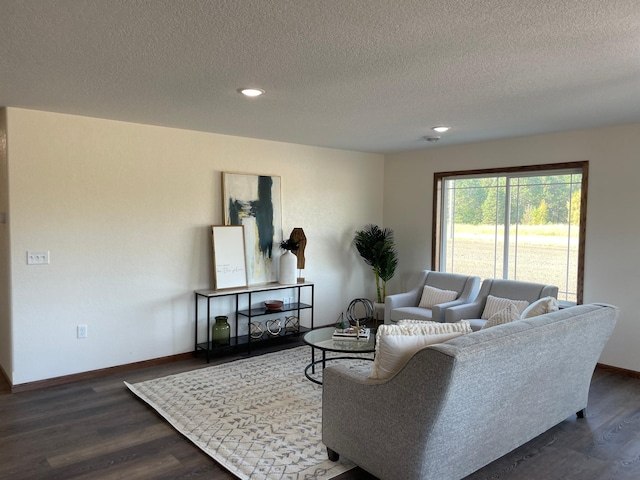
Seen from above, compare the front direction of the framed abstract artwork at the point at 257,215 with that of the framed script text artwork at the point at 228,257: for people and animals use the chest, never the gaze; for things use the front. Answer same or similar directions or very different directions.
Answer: same or similar directions

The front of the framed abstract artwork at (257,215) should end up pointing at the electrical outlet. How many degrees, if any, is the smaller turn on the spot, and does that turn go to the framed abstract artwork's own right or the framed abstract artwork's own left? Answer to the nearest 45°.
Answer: approximately 90° to the framed abstract artwork's own right

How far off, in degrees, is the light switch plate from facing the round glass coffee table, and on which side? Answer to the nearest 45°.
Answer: approximately 45° to its left

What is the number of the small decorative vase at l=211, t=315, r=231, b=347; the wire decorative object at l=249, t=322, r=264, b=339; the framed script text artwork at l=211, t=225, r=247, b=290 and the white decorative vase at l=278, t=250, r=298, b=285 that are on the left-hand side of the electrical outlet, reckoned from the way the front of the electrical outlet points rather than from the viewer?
4

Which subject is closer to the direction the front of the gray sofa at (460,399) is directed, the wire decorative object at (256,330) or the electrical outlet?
the wire decorative object

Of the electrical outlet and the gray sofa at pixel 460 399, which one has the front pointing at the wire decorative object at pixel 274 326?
the gray sofa

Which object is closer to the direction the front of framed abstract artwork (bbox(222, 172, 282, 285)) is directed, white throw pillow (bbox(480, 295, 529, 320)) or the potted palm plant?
the white throw pillow

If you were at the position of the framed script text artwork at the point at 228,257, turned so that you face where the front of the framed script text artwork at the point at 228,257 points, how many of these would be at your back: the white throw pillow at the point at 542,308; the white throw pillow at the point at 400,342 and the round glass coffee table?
0

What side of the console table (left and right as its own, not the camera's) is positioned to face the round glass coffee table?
front

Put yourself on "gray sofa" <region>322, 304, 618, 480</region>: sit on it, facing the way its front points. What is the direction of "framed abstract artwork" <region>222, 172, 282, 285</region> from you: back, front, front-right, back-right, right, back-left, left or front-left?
front

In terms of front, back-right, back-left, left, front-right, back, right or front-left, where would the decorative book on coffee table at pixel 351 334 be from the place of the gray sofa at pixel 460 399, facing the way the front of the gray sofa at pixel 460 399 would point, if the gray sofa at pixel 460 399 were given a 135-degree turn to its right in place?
back-left

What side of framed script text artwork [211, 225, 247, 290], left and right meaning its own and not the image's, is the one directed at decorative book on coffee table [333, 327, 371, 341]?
front

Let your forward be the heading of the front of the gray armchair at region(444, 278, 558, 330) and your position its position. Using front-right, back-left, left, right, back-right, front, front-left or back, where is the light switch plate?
front

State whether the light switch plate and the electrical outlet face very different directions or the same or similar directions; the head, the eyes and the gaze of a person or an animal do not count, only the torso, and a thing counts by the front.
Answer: same or similar directions

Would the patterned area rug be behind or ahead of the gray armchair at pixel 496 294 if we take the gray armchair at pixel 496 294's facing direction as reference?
ahead
